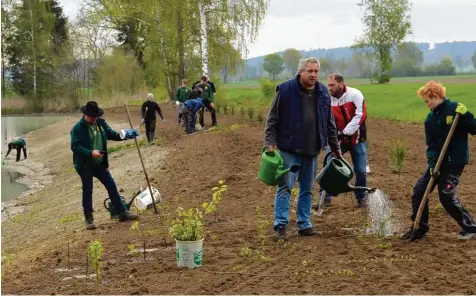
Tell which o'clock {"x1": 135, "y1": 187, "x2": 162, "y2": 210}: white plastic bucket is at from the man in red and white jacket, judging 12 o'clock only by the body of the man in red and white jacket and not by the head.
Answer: The white plastic bucket is roughly at 2 o'clock from the man in red and white jacket.

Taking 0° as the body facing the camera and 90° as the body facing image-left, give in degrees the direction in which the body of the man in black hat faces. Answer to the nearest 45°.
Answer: approximately 315°

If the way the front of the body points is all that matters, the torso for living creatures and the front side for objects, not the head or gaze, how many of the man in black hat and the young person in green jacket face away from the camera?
0

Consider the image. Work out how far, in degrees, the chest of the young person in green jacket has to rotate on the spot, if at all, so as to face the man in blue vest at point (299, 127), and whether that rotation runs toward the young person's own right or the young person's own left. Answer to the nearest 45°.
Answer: approximately 45° to the young person's own right

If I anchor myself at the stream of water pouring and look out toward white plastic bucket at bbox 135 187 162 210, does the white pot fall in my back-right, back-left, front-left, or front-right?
front-left

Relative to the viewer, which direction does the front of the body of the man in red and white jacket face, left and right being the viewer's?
facing the viewer and to the left of the viewer

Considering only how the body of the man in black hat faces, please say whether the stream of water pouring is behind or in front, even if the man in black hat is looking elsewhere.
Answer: in front

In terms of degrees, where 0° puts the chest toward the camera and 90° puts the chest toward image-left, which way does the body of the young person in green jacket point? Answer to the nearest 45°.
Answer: approximately 45°

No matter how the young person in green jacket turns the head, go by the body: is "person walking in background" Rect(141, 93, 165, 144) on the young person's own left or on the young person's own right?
on the young person's own right

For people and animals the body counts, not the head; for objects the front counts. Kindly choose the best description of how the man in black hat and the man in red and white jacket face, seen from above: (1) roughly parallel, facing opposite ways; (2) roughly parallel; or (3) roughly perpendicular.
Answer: roughly perpendicular

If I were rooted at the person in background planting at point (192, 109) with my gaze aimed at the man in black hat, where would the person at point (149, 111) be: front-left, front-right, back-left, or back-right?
front-right

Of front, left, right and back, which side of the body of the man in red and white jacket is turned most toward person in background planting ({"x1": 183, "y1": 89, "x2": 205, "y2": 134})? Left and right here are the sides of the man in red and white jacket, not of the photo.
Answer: right
